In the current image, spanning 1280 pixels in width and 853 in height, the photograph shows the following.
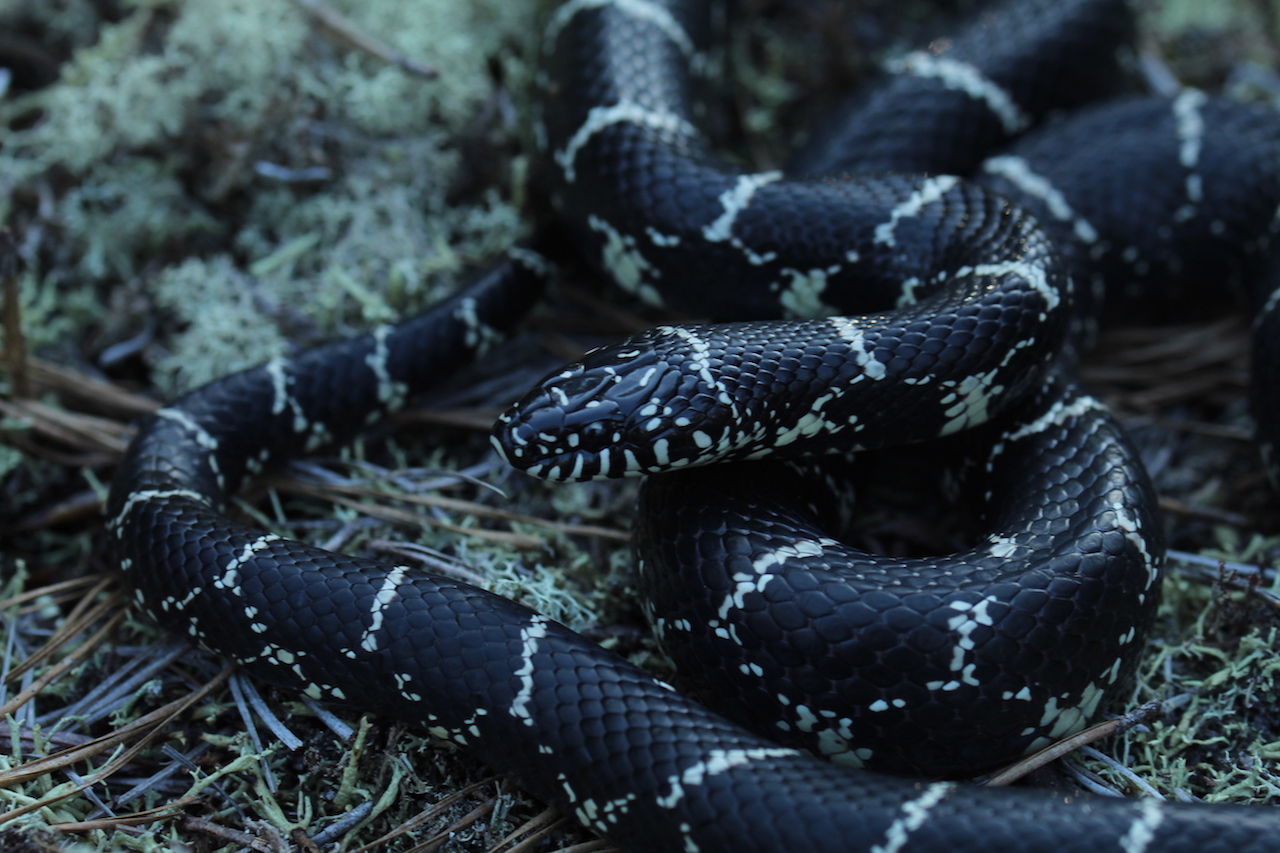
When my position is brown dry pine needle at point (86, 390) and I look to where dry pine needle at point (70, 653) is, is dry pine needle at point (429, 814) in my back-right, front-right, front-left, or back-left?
front-left

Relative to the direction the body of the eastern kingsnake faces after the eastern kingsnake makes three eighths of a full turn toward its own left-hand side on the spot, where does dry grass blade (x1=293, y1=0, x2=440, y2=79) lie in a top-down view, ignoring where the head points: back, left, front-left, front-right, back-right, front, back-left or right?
back

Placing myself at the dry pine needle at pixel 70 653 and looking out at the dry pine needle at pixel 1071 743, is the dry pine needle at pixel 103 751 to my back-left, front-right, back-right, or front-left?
front-right

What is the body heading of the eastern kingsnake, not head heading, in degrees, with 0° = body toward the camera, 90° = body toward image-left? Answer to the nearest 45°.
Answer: approximately 90°

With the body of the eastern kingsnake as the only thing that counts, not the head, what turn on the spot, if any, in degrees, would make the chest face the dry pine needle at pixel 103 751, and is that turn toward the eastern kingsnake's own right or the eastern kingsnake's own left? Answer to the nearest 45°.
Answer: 0° — it already faces it

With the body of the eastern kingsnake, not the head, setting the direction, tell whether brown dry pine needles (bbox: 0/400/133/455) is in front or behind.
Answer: in front
